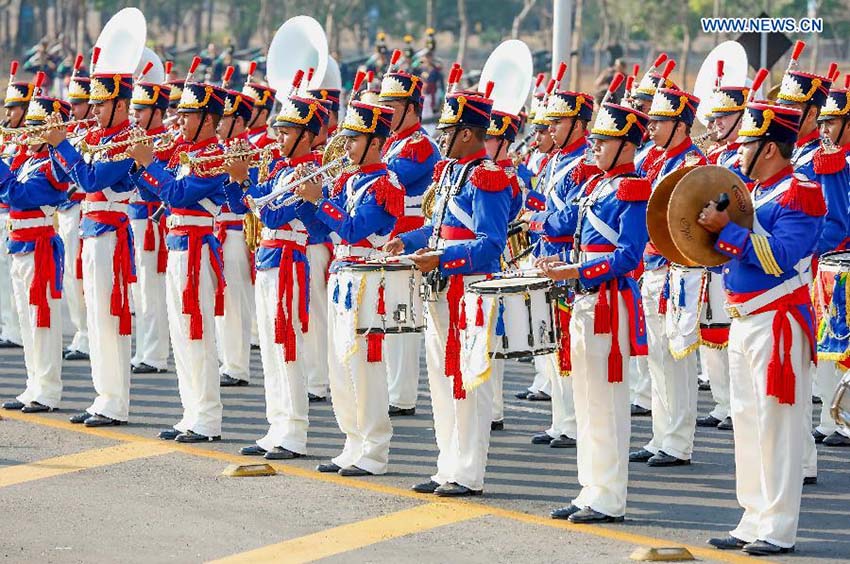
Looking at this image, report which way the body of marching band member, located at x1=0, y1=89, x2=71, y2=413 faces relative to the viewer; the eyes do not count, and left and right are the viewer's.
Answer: facing the viewer and to the left of the viewer

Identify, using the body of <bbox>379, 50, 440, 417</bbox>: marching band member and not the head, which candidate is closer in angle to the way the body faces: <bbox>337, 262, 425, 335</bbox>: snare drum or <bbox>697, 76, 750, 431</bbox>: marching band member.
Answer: the snare drum

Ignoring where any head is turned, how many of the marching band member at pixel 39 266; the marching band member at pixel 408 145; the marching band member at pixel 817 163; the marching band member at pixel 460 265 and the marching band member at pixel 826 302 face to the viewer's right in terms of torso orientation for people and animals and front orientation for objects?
0

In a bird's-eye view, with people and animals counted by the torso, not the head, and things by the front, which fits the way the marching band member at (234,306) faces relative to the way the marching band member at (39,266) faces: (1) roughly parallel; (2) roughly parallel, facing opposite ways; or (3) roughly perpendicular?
roughly parallel

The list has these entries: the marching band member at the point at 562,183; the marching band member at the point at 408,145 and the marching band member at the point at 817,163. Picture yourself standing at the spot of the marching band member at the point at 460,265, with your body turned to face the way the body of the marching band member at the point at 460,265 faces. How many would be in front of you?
0

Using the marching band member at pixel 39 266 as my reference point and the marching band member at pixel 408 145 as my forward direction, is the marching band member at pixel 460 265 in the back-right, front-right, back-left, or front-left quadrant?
front-right

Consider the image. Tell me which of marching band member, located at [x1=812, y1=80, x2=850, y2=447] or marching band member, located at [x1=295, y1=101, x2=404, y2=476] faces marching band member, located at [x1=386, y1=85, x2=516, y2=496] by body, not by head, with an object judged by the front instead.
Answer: marching band member, located at [x1=812, y1=80, x2=850, y2=447]

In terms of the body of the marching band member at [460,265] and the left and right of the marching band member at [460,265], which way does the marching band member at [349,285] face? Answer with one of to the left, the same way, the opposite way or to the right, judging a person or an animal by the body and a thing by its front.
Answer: the same way

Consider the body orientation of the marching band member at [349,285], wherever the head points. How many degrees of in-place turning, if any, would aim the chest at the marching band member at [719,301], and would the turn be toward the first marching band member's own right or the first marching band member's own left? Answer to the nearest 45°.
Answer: approximately 180°

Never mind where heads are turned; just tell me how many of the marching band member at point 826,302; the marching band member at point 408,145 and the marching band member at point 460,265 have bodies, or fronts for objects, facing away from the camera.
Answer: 0

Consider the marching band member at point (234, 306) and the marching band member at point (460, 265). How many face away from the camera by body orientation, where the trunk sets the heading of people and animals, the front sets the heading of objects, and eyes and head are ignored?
0

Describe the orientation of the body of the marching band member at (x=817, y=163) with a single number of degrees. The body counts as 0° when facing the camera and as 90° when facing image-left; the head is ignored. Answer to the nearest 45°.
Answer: approximately 45°

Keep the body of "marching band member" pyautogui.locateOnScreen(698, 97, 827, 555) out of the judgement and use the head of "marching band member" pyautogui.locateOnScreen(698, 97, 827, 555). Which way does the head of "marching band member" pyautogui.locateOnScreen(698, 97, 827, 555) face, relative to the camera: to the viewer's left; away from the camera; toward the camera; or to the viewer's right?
to the viewer's left

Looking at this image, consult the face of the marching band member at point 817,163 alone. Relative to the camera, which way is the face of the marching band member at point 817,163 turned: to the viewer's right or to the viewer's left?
to the viewer's left

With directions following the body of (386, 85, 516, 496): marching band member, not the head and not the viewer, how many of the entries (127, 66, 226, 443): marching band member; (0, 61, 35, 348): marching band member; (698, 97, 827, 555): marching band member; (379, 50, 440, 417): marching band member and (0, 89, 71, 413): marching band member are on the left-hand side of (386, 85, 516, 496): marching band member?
1

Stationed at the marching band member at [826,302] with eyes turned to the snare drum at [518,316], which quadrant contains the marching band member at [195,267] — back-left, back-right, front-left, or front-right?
front-right

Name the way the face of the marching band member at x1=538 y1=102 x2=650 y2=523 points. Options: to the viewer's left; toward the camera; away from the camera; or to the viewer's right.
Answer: to the viewer's left

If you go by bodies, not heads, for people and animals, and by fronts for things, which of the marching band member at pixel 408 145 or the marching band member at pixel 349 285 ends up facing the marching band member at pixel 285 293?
the marching band member at pixel 408 145

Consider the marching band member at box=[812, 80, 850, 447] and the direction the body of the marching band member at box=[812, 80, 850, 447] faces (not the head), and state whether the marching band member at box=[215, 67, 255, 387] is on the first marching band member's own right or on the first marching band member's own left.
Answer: on the first marching band member's own right
